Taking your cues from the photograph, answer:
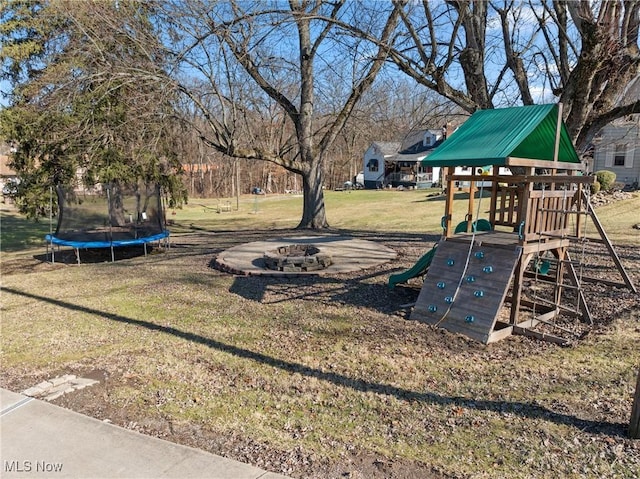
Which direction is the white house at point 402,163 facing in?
toward the camera

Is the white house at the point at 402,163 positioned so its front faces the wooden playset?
yes

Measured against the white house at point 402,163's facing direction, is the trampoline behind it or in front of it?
in front
